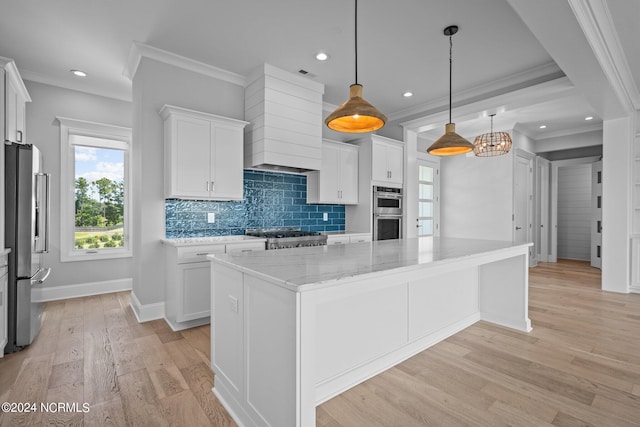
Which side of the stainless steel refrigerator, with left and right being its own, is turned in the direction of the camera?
right

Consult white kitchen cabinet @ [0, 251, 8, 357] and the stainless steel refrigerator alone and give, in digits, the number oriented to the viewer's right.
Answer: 2

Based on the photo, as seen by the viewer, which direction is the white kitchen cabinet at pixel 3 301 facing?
to the viewer's right

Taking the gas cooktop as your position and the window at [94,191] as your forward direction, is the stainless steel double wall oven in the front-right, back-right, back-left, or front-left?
back-right

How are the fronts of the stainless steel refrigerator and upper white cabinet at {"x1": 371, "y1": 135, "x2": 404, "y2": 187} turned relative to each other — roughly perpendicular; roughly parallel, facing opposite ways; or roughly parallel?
roughly perpendicular

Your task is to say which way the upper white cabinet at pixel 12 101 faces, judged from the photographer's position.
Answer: facing to the right of the viewer
